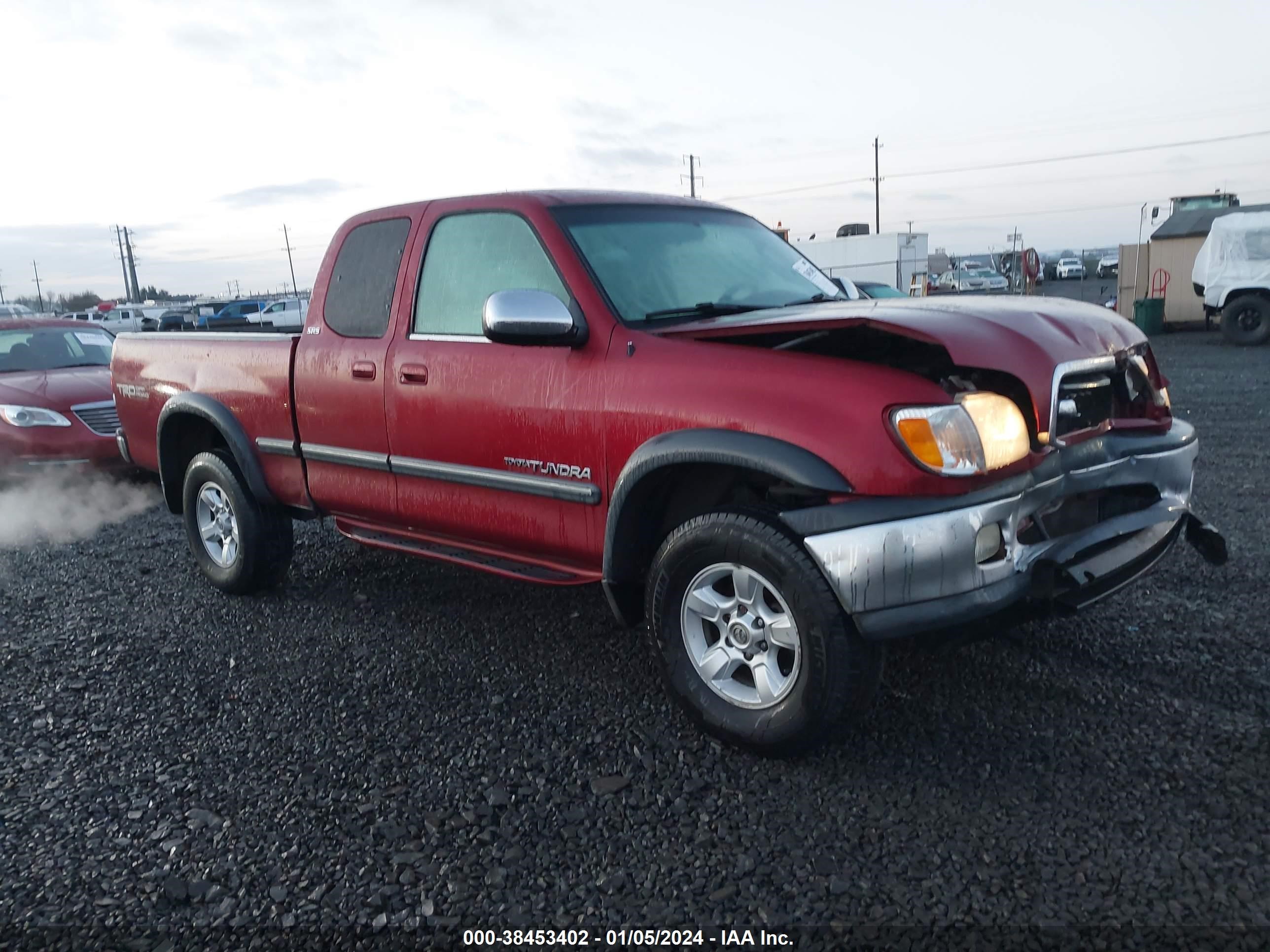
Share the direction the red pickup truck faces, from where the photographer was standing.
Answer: facing the viewer and to the right of the viewer

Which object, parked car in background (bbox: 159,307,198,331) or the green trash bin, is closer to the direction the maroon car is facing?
the green trash bin

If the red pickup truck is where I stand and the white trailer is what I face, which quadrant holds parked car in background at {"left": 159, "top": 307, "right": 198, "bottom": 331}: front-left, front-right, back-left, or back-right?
front-left

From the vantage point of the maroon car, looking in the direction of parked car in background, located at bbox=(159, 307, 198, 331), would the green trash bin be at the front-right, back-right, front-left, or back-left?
front-right

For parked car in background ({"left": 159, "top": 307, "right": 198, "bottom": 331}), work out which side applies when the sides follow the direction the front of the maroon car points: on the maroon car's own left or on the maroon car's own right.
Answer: on the maroon car's own left

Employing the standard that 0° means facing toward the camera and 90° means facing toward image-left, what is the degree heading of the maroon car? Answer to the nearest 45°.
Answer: approximately 315°

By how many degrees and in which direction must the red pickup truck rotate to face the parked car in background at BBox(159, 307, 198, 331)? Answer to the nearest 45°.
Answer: approximately 180°

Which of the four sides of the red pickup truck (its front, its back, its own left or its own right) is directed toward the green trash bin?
left

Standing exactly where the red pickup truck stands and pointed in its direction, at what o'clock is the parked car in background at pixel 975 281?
The parked car in background is roughly at 8 o'clock from the red pickup truck.

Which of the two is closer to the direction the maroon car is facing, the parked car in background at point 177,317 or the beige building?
the beige building

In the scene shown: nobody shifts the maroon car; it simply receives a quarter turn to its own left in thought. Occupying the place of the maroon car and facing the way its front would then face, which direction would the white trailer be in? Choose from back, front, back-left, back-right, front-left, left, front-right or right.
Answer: front

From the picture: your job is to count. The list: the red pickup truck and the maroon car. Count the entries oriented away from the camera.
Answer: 0

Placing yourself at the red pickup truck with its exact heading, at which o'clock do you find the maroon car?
The maroon car is roughly at 6 o'clock from the red pickup truck.
